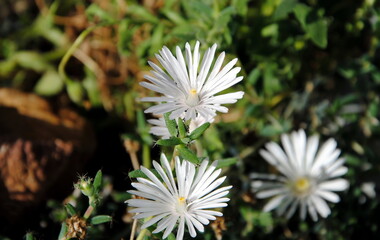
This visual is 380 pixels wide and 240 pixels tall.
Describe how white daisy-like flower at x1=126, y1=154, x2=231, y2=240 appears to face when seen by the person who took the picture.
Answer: facing the viewer

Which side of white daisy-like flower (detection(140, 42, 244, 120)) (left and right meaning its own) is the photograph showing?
front

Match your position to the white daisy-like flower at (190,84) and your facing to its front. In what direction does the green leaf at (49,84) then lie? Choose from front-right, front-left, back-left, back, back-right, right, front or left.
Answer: back-right
